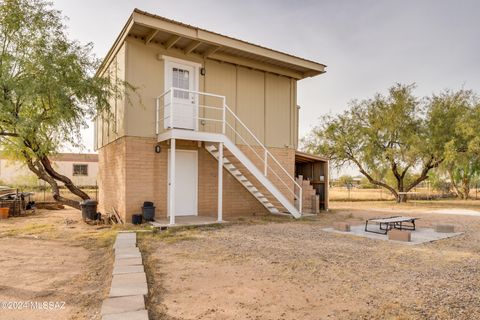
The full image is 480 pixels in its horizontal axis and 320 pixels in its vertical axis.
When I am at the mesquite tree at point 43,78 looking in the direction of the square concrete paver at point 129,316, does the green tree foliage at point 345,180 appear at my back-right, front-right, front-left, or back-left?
back-left

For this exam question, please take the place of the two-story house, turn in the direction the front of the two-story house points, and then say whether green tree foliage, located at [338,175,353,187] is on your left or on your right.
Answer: on your left

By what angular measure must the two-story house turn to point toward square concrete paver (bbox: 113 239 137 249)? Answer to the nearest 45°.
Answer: approximately 45° to its right

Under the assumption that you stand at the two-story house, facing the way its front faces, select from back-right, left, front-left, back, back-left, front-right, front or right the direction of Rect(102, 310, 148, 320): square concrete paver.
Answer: front-right

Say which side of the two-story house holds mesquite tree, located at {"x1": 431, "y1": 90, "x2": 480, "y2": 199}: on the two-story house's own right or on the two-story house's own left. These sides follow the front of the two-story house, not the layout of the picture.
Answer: on the two-story house's own left

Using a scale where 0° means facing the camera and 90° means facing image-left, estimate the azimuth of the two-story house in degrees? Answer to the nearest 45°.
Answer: approximately 315°

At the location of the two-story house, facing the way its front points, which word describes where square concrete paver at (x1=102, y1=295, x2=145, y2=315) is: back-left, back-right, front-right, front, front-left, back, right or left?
front-right

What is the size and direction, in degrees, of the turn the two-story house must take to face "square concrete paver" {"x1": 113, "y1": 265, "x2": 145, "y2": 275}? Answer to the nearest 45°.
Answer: approximately 45° to its right

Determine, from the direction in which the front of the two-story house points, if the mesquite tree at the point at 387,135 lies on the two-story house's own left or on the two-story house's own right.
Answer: on the two-story house's own left
